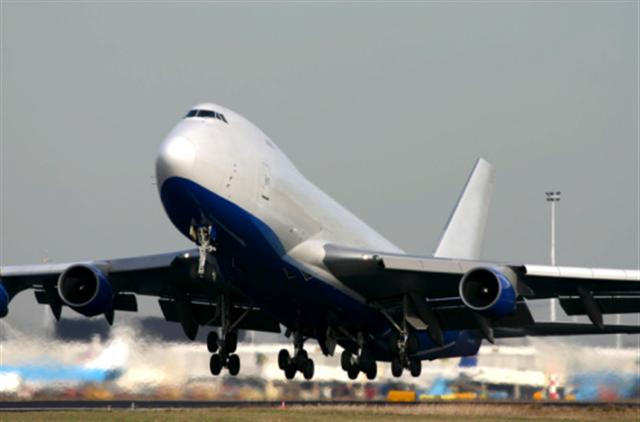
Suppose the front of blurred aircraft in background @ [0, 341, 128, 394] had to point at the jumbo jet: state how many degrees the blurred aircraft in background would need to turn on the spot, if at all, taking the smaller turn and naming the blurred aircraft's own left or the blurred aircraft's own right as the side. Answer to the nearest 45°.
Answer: approximately 135° to the blurred aircraft's own left

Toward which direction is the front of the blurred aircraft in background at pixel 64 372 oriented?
to the viewer's left

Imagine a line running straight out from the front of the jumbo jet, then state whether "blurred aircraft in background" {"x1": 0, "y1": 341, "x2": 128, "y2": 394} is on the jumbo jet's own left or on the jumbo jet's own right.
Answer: on the jumbo jet's own right

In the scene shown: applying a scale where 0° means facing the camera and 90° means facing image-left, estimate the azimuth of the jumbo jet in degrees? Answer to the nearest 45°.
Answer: approximately 45°
